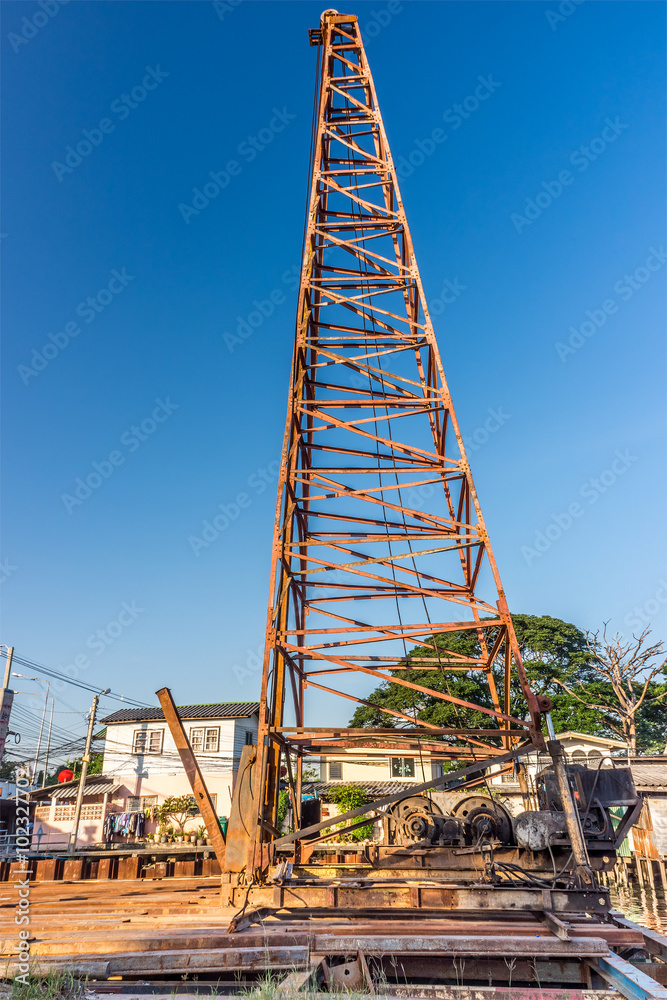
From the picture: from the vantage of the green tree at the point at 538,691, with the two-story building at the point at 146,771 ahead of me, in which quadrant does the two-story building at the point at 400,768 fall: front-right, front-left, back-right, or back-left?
front-left

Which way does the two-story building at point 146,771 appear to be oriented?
toward the camera

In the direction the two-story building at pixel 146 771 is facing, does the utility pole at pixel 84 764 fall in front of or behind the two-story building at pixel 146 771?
in front

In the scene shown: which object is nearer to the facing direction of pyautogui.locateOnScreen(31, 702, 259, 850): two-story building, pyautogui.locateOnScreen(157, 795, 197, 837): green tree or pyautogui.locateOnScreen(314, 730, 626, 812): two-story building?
the green tree

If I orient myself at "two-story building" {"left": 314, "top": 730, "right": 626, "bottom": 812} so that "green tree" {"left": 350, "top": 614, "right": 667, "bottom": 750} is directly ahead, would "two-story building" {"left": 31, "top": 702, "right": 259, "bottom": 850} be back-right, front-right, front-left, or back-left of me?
back-left

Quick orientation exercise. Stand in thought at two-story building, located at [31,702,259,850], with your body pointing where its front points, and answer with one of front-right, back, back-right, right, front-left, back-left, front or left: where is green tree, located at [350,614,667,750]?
left

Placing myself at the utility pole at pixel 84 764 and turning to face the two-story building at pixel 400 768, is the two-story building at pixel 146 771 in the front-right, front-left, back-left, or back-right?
front-left

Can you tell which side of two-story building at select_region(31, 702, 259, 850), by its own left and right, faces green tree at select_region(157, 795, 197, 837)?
front

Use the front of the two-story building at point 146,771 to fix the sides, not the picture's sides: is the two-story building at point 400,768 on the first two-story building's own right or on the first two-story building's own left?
on the first two-story building's own left
